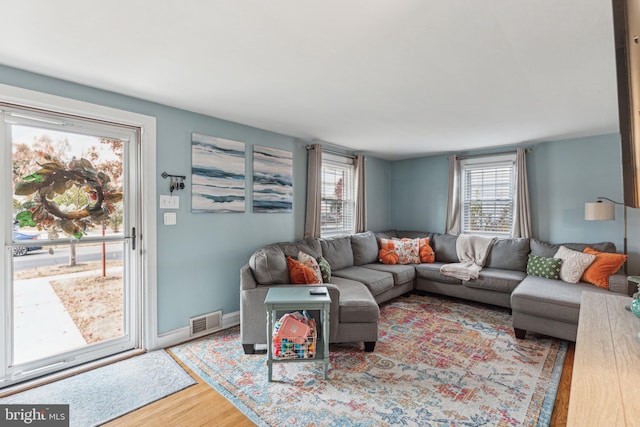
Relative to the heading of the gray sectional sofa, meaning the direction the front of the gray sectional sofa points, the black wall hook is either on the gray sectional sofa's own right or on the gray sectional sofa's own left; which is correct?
on the gray sectional sofa's own right

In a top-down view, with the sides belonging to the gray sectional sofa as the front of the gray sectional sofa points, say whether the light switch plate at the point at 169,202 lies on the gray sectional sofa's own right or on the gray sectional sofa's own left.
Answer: on the gray sectional sofa's own right

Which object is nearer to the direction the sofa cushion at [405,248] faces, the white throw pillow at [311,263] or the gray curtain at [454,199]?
the white throw pillow

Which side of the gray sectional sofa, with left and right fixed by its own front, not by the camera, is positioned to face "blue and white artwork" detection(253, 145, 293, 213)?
right

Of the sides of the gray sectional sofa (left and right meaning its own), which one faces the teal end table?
front

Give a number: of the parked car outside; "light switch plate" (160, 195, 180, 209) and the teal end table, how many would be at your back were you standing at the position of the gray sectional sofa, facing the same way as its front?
0

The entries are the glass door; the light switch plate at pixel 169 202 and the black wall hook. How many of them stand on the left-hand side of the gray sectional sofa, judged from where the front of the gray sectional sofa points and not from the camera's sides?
0

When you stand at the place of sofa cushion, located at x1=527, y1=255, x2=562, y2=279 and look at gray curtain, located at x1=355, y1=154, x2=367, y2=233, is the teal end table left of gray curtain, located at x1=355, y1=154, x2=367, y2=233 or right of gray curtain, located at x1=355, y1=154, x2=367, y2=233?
left

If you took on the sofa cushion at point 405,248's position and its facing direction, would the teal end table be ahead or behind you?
ahead

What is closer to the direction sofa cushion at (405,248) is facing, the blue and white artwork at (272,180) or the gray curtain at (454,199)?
the blue and white artwork

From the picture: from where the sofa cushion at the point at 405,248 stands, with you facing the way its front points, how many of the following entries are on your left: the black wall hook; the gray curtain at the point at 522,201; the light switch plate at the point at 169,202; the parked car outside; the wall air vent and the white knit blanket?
2

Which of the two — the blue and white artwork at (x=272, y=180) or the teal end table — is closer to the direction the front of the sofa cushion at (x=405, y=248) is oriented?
the teal end table

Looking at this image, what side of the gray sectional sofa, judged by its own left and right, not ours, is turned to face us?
front

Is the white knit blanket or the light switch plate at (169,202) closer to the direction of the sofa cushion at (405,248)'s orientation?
the light switch plate

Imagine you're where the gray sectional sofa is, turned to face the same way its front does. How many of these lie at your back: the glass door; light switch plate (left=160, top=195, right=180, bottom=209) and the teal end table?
0

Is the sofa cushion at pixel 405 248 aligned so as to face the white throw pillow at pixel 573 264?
no

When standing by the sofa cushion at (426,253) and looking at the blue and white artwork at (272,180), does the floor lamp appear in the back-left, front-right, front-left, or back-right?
back-left

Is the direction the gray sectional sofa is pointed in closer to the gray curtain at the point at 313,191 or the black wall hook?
the black wall hook

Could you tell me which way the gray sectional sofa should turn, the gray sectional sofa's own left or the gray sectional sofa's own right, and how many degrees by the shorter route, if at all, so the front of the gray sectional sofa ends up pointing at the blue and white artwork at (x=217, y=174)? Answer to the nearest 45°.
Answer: approximately 45° to the gray sectional sofa's own right

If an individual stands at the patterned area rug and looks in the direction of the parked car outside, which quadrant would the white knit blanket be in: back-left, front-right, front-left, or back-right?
back-right
